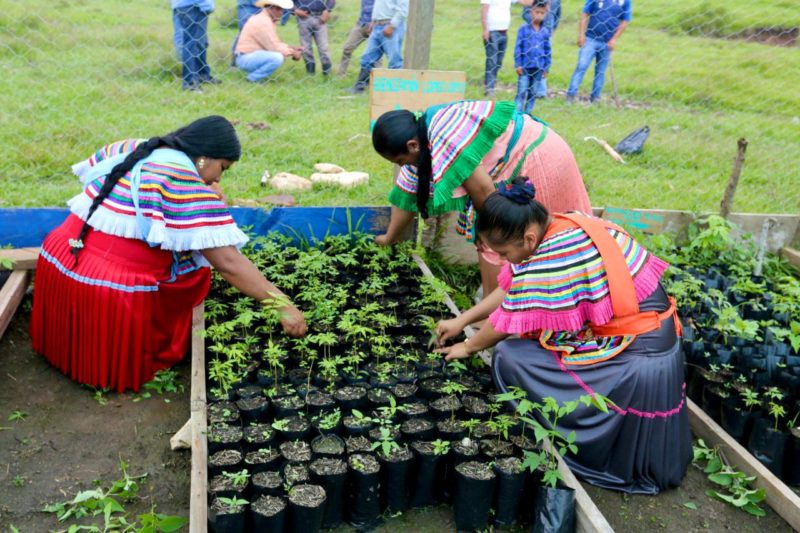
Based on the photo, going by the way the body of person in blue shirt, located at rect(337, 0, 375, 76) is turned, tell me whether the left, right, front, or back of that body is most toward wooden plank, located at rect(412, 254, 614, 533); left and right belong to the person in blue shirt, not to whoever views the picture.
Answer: left

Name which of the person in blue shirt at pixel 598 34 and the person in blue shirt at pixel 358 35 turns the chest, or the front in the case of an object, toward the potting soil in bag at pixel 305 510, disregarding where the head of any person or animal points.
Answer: the person in blue shirt at pixel 598 34

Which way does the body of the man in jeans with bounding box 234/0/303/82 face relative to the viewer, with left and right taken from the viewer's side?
facing to the right of the viewer

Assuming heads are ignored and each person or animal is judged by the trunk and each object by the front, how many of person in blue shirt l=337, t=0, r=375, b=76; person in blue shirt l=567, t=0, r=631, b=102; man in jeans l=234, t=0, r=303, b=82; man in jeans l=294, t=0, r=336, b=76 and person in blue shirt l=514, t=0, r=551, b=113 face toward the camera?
3

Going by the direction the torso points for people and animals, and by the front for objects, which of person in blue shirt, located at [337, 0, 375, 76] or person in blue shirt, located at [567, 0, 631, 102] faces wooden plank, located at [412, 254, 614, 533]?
person in blue shirt, located at [567, 0, 631, 102]

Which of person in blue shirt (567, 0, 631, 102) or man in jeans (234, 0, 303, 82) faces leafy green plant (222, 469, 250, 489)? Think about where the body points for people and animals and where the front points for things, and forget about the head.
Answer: the person in blue shirt

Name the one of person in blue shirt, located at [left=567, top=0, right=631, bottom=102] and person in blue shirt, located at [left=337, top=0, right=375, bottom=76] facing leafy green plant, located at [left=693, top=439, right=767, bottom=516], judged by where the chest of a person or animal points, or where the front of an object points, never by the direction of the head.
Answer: person in blue shirt, located at [left=567, top=0, right=631, bottom=102]

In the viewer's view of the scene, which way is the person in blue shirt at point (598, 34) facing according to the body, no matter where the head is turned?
toward the camera

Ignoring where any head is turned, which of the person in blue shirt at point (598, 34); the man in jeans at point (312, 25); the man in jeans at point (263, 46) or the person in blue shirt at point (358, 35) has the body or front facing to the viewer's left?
the person in blue shirt at point (358, 35)

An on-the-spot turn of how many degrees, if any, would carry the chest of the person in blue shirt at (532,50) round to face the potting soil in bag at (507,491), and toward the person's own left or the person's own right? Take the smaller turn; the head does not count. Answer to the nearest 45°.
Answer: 0° — they already face it

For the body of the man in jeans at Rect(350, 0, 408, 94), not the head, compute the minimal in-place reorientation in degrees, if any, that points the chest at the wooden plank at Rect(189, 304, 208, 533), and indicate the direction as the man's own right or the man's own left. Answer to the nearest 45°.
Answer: approximately 45° to the man's own left

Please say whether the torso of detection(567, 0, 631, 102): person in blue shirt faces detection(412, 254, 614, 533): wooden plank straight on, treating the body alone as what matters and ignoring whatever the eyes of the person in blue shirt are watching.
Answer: yes

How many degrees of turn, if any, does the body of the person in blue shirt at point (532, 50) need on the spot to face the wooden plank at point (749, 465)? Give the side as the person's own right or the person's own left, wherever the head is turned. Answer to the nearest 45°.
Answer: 0° — they already face it

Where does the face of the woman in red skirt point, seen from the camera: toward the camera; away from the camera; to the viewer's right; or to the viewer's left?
to the viewer's right

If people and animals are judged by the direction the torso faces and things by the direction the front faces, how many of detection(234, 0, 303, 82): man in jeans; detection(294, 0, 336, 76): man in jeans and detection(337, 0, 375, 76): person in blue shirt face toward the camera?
1

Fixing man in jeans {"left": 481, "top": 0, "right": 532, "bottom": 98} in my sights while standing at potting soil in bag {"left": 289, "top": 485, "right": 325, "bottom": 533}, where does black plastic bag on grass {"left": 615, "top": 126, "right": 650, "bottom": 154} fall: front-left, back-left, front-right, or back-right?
front-right

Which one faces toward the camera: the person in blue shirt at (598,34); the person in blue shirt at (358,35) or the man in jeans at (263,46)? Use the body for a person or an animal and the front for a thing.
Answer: the person in blue shirt at (598,34)

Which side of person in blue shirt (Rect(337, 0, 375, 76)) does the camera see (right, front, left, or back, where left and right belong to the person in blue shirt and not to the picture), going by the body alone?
left

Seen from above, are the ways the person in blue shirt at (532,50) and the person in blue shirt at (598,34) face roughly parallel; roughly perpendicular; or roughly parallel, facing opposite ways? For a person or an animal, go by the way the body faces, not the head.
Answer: roughly parallel

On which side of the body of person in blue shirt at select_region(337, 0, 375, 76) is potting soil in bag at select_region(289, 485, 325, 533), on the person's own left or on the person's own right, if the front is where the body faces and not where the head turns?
on the person's own left
